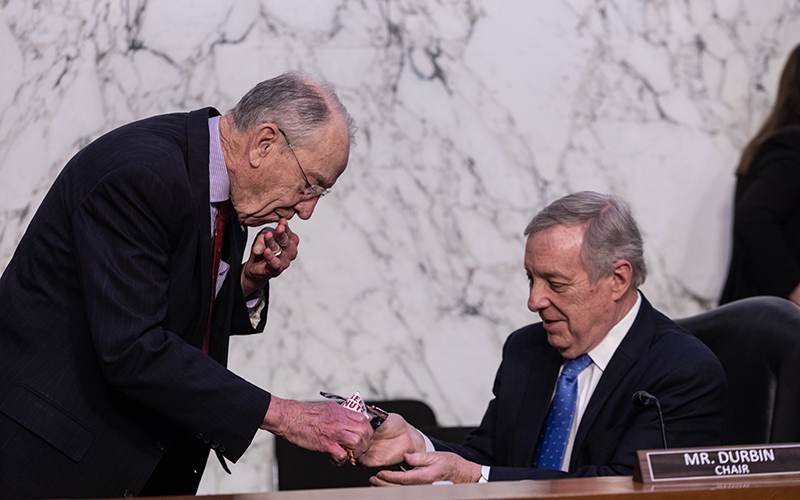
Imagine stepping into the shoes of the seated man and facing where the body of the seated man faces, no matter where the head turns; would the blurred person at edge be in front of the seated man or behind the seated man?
behind

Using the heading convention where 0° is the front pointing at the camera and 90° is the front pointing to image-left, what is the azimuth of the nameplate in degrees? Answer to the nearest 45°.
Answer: approximately 0°

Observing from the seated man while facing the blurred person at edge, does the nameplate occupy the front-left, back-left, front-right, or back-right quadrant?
back-right

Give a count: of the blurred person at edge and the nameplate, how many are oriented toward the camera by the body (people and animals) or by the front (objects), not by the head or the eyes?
1

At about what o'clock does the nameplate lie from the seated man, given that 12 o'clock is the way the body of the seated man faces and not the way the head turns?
The nameplate is roughly at 10 o'clock from the seated man.

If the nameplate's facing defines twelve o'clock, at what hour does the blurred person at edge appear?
The blurred person at edge is roughly at 6 o'clock from the nameplate.

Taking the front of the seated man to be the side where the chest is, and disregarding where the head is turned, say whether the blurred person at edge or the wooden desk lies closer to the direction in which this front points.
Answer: the wooden desk
